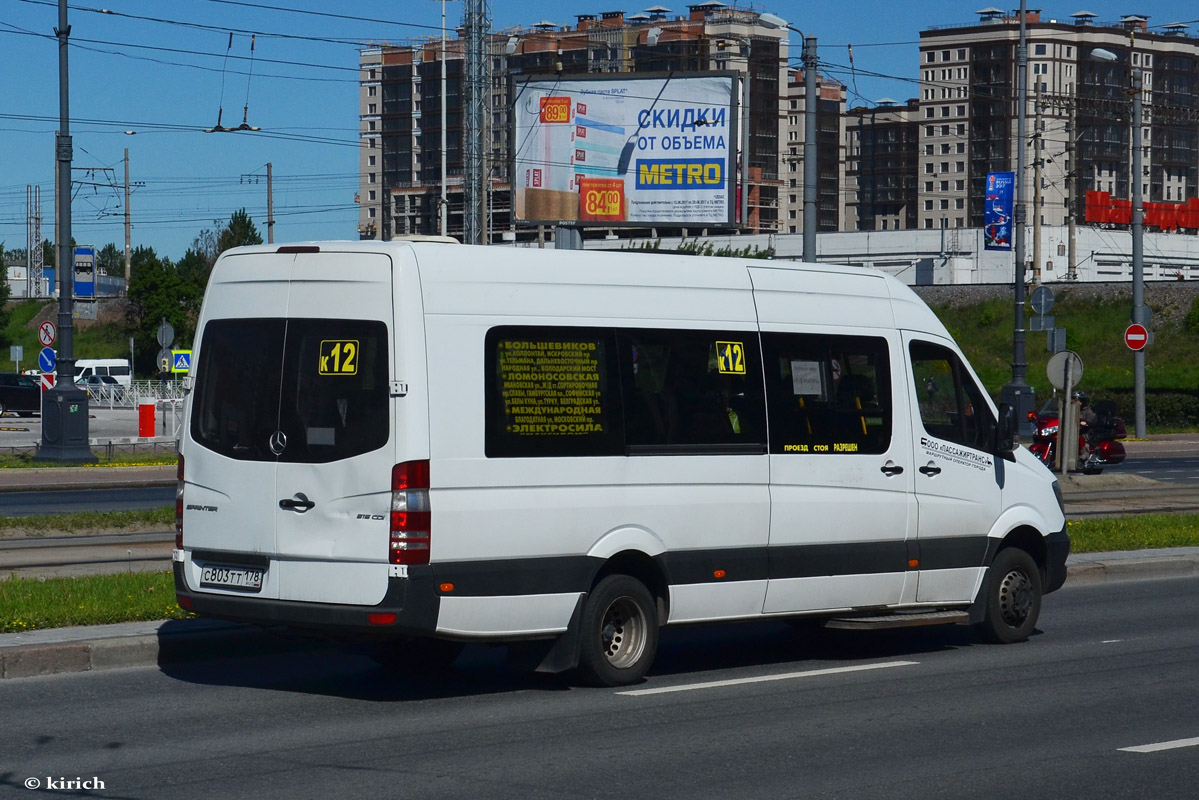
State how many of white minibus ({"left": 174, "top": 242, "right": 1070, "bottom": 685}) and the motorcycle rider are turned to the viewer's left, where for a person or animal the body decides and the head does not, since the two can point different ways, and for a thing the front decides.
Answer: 1

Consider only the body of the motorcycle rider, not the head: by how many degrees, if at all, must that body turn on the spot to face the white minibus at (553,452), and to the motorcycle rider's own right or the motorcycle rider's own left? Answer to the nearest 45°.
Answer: approximately 90° to the motorcycle rider's own left

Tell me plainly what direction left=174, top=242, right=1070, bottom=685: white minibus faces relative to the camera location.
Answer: facing away from the viewer and to the right of the viewer

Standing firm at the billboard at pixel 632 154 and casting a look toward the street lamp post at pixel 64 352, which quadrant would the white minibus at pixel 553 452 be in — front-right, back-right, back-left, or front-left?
front-left

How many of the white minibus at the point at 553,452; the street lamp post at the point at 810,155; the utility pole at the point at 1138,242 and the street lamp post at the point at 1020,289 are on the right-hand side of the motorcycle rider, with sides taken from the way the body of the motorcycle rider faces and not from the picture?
2

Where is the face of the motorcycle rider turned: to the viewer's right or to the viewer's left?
to the viewer's left

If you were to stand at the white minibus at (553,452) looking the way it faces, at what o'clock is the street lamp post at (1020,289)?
The street lamp post is roughly at 11 o'clock from the white minibus.

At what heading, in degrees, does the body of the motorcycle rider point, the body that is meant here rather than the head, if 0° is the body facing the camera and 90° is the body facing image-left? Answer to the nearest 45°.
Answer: approximately 90°

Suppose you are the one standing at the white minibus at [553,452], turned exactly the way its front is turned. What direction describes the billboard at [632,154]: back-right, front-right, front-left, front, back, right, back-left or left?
front-left

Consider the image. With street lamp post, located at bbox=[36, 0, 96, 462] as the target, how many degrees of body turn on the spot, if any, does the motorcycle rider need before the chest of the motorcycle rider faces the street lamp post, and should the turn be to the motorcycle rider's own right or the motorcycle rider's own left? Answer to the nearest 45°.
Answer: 0° — they already face it

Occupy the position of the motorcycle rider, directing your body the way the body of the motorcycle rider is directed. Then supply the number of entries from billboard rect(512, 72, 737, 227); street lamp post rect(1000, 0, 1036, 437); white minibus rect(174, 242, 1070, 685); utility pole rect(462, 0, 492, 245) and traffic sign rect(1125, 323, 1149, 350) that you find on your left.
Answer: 1
